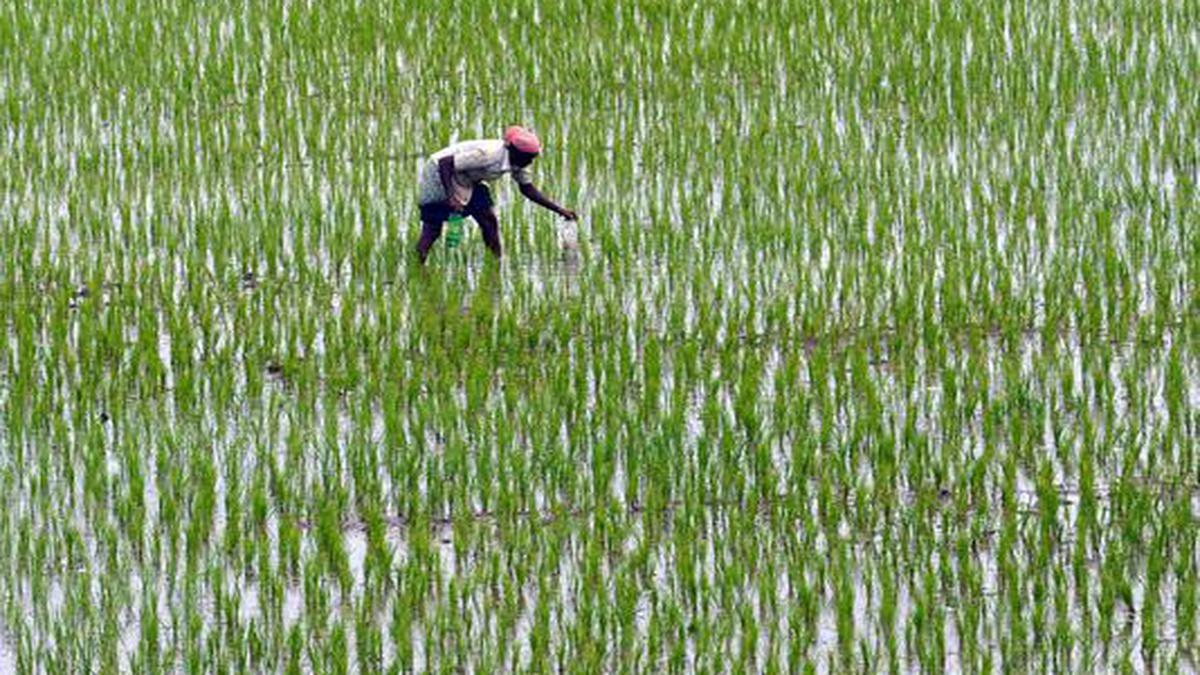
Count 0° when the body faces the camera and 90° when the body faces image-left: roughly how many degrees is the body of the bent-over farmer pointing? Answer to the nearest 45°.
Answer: approximately 270°
